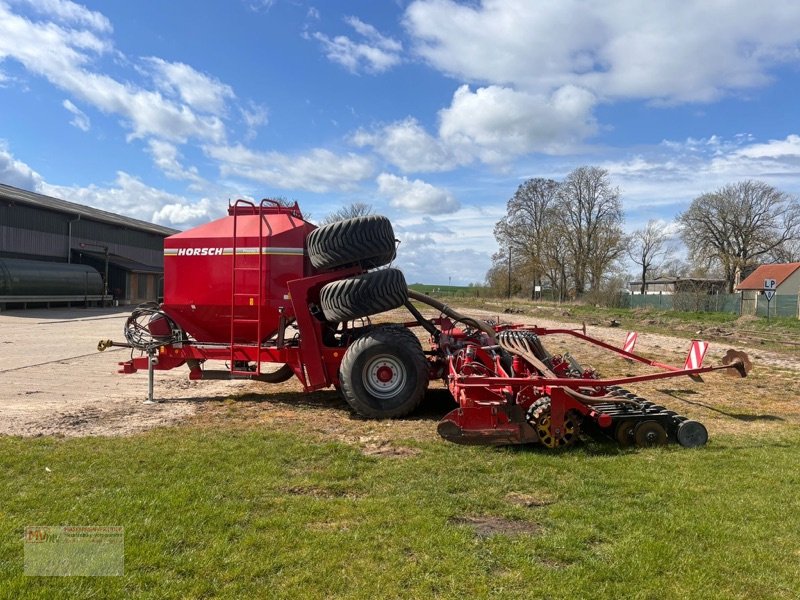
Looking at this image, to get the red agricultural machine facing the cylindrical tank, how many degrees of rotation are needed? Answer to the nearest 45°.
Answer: approximately 45° to its right

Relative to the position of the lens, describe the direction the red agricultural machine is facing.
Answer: facing to the left of the viewer
